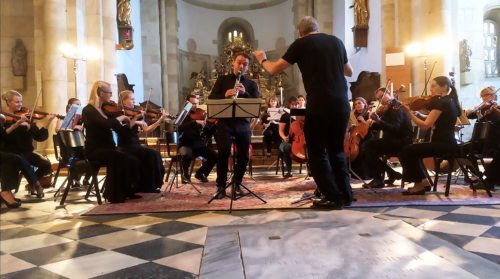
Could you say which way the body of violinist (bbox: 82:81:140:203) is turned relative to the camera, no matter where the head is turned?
to the viewer's right

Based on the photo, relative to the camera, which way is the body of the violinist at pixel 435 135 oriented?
to the viewer's left

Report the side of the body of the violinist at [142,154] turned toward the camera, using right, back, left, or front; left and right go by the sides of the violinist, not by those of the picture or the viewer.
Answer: right

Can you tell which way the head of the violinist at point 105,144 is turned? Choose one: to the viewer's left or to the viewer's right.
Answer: to the viewer's right

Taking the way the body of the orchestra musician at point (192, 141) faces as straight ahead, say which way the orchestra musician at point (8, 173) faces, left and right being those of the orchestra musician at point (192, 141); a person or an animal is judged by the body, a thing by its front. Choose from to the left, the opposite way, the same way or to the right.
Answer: to the left

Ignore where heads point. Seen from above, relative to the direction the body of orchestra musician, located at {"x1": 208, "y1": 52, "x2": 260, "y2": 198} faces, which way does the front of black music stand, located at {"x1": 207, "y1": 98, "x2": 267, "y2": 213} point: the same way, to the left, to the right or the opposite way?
the opposite way

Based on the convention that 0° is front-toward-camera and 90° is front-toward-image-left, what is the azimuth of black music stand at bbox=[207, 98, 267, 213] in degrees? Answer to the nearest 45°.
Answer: approximately 180°

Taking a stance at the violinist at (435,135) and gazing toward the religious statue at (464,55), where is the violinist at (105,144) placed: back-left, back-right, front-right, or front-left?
back-left

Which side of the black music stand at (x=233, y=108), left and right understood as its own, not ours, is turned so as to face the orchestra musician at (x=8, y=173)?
left

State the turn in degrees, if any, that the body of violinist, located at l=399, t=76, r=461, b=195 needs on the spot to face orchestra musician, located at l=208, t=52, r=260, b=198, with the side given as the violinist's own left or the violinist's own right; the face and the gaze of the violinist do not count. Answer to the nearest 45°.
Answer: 0° — they already face them
